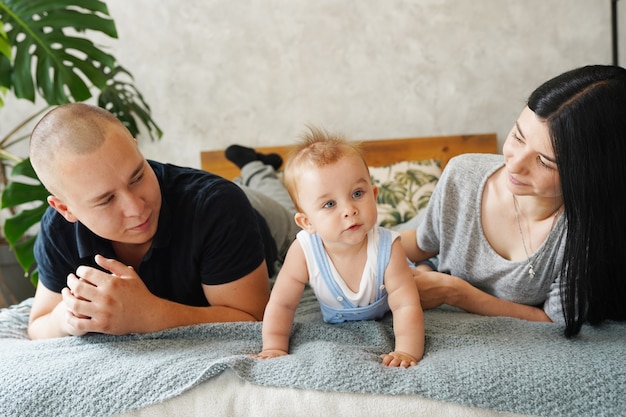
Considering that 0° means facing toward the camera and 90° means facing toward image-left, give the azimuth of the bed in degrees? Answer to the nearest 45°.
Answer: approximately 0°
